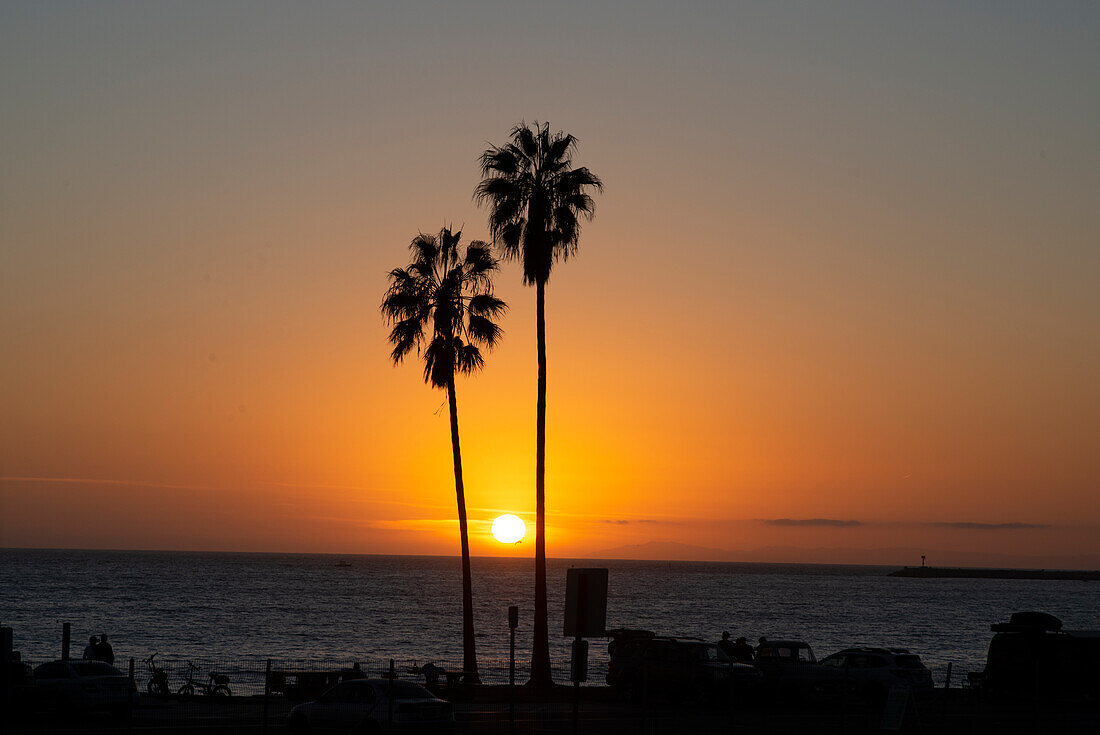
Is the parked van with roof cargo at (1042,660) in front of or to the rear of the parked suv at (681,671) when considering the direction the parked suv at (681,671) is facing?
in front

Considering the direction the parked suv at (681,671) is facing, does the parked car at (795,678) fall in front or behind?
in front

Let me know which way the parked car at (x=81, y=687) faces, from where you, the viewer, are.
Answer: facing to the right of the viewer

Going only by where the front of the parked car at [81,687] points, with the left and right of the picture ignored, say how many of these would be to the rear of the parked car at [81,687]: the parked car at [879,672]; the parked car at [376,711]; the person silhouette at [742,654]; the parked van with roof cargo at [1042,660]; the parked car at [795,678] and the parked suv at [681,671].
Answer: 0

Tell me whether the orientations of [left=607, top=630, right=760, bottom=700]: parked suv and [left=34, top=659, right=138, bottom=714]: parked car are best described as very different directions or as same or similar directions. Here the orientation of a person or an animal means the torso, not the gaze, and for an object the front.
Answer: same or similar directions

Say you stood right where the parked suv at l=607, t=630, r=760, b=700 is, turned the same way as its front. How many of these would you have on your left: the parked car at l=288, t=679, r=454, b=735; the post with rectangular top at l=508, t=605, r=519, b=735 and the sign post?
0

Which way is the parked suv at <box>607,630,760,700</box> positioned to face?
to the viewer's right

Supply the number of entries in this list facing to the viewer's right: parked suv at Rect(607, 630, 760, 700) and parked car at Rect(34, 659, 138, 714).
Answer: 2

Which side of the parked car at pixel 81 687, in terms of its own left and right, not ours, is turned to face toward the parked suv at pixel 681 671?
front

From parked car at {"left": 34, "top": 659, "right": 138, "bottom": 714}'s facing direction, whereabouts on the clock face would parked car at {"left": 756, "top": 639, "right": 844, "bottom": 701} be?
parked car at {"left": 756, "top": 639, "right": 844, "bottom": 701} is roughly at 12 o'clock from parked car at {"left": 34, "top": 659, "right": 138, "bottom": 714}.

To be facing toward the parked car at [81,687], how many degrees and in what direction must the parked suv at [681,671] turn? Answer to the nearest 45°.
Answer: approximately 135° to its right

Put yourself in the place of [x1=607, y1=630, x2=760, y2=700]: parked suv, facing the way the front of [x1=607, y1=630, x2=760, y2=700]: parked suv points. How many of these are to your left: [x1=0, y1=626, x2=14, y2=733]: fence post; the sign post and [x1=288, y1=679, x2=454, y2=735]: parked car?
0

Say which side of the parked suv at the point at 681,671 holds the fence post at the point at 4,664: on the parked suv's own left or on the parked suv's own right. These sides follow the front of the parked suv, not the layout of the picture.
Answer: on the parked suv's own right
